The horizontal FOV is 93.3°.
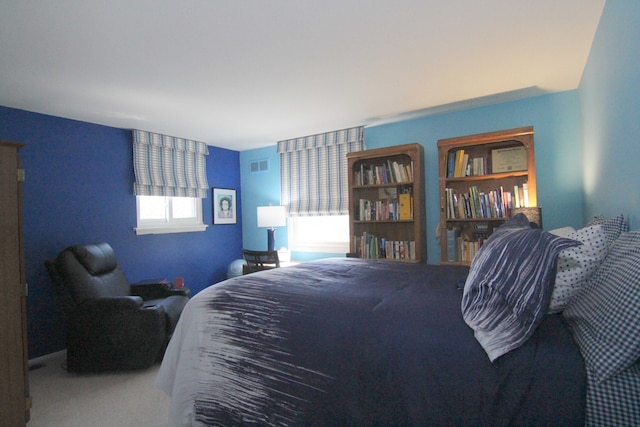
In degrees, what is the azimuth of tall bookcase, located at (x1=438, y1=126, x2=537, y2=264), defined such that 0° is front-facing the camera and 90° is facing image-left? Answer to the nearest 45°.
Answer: approximately 45°

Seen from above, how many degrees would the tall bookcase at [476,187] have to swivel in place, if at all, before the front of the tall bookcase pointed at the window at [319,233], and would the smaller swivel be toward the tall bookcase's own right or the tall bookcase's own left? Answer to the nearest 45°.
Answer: approximately 45° to the tall bookcase's own right

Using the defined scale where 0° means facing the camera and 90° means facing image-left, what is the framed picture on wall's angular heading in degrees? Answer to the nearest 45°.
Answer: approximately 315°

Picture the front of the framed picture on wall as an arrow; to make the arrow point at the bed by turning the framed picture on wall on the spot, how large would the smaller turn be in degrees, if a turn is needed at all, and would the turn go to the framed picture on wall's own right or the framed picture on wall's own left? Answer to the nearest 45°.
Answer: approximately 45° to the framed picture on wall's own right

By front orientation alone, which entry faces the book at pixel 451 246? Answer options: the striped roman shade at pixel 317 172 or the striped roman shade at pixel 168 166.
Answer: the striped roman shade at pixel 168 166

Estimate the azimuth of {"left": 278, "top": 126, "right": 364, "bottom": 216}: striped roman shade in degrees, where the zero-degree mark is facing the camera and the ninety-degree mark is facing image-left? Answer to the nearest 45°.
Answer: approximately 45°

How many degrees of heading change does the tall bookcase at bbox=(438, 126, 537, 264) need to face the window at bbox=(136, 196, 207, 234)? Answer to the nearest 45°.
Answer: approximately 45° to its right

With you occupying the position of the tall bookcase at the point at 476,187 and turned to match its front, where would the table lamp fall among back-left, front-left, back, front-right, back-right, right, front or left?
front-right

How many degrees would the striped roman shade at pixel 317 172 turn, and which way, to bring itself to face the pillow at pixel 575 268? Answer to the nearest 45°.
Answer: approximately 45° to its left

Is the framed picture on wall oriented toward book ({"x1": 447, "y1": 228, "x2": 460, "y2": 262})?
yes

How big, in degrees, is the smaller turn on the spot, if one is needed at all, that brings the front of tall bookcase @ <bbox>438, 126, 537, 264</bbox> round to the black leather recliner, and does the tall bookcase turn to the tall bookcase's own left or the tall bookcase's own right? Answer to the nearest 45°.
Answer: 0° — it already faces it
